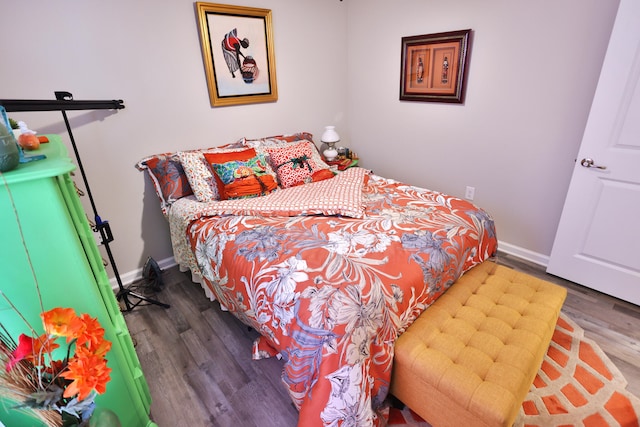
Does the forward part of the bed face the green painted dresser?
no

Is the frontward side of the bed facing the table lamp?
no

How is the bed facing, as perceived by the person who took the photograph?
facing the viewer and to the right of the viewer

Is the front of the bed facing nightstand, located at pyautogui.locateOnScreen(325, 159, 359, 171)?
no

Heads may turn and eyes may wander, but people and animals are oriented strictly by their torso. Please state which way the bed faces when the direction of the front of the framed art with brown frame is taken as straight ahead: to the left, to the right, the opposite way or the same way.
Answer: to the left

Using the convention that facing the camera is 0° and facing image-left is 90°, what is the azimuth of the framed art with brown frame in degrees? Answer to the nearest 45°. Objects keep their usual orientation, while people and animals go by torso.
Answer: approximately 45°

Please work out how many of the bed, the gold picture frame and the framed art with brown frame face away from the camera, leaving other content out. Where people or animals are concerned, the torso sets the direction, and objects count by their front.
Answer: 0

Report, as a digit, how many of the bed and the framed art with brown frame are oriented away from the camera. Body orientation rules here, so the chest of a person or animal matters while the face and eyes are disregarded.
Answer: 0

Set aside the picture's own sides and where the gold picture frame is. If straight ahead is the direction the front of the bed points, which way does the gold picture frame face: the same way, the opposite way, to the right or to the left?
the same way

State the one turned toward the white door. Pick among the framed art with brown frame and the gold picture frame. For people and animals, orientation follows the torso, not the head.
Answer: the gold picture frame

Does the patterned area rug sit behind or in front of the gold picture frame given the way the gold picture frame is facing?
in front

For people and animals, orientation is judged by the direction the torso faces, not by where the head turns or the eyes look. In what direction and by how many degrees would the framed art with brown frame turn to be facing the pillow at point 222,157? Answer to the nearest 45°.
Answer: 0° — it already faces it

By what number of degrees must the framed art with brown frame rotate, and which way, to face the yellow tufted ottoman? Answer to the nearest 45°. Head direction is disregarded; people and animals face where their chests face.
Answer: approximately 45° to its left

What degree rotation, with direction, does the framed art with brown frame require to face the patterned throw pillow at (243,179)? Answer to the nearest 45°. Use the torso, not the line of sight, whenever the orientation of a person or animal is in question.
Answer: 0° — it already faces it

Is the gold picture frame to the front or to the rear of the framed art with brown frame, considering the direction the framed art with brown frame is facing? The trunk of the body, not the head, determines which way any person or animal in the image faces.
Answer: to the front

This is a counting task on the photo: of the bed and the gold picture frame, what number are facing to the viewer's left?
0

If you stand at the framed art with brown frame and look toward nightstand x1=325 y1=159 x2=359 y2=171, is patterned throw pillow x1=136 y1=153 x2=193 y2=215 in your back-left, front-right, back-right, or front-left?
front-left
